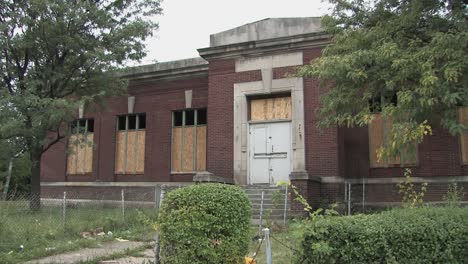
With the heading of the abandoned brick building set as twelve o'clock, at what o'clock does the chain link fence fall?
The chain link fence is roughly at 12 o'clock from the abandoned brick building.

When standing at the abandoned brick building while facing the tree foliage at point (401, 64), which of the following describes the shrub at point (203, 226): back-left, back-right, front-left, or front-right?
front-right

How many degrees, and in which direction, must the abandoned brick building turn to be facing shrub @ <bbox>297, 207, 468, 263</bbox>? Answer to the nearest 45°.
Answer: approximately 45° to its left

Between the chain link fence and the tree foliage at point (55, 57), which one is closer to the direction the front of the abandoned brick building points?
the chain link fence

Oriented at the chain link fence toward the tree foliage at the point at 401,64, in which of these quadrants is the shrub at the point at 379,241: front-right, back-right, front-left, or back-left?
front-right

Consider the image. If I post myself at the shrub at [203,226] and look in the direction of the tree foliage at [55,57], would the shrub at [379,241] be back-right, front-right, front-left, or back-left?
back-right

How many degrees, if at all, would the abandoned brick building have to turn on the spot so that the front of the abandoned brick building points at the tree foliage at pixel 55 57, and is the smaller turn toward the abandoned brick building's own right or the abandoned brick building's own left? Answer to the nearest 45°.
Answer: approximately 45° to the abandoned brick building's own right

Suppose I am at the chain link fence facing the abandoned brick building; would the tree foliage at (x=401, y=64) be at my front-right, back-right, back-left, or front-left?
front-right

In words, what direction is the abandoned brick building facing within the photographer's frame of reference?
facing the viewer and to the left of the viewer

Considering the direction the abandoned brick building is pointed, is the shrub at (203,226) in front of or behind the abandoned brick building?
in front
